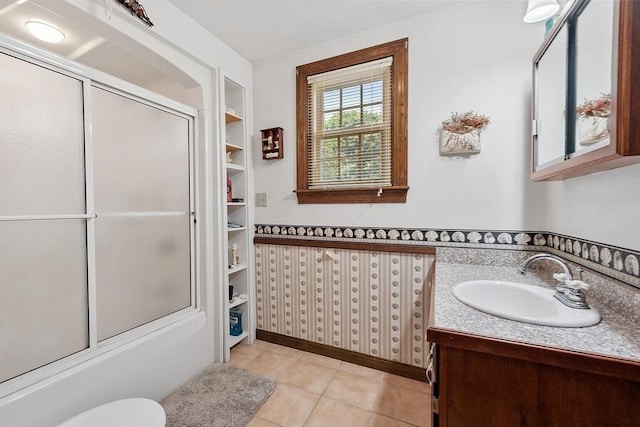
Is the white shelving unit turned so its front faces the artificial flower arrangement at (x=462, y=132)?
yes

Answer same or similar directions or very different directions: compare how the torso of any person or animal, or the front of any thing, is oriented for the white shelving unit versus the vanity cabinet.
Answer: very different directions

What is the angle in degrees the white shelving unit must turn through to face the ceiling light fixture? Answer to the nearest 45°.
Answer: approximately 135° to its right

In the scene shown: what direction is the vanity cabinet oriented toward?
to the viewer's left

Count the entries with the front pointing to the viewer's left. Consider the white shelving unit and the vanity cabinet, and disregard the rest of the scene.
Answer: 1

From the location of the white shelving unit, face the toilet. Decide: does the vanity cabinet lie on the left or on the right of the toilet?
left

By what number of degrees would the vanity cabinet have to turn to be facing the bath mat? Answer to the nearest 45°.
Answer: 0° — it already faces it

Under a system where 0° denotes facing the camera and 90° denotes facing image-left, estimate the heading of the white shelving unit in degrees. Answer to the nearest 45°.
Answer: approximately 315°

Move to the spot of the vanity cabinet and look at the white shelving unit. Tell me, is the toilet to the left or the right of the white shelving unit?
left
